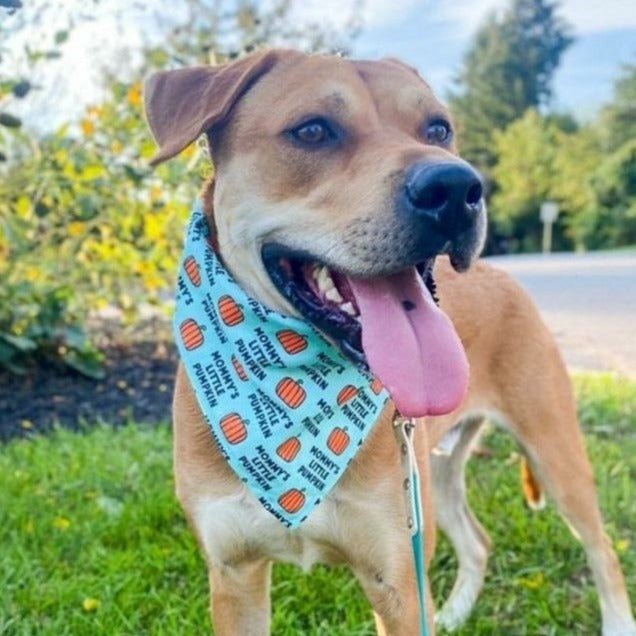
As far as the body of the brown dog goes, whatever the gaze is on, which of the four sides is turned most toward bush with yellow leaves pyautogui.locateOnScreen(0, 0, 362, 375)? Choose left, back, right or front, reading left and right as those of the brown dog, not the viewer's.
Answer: right

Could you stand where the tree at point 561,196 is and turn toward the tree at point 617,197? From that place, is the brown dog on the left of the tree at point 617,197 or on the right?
right

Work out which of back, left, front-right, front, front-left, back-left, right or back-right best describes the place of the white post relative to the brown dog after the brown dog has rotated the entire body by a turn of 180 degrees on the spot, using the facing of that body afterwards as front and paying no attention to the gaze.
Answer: front-left

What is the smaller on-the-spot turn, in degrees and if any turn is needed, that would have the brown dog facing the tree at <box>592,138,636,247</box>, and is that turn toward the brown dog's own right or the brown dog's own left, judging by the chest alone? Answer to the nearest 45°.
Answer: approximately 135° to the brown dog's own right

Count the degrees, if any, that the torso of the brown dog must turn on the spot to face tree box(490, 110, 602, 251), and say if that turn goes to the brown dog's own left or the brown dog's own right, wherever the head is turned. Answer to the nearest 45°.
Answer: approximately 135° to the brown dog's own right

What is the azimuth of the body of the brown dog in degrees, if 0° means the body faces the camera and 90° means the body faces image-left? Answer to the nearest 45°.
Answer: approximately 45°
